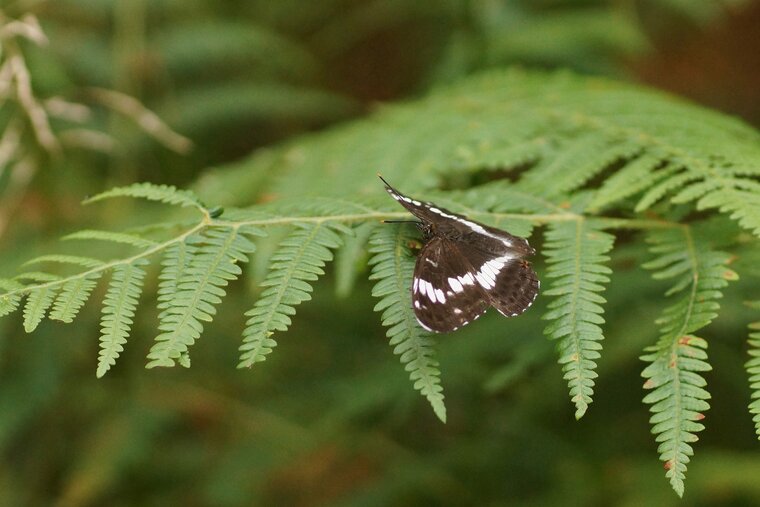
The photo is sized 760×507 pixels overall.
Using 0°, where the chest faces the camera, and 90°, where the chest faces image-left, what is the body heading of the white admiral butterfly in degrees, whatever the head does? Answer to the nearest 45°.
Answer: approximately 90°
